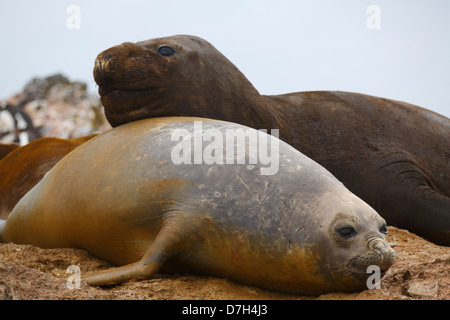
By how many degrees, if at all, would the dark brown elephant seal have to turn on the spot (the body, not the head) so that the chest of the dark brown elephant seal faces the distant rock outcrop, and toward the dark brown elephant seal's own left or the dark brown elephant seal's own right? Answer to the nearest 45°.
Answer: approximately 45° to the dark brown elephant seal's own right

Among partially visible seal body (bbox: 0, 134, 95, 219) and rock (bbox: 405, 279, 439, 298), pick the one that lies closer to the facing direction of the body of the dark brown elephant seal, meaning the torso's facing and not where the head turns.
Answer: the partially visible seal body

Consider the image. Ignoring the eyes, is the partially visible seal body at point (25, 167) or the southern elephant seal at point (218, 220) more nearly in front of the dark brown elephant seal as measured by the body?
the partially visible seal body

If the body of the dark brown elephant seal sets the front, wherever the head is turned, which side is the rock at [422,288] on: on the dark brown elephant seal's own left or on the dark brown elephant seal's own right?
on the dark brown elephant seal's own left

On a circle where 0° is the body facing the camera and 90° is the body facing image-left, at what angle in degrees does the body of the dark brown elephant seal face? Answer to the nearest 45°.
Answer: approximately 90°

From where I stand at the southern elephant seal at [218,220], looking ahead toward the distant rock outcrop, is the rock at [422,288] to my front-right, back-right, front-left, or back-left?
back-right

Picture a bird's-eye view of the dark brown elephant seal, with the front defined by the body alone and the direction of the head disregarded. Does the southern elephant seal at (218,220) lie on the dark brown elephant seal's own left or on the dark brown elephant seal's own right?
on the dark brown elephant seal's own left
